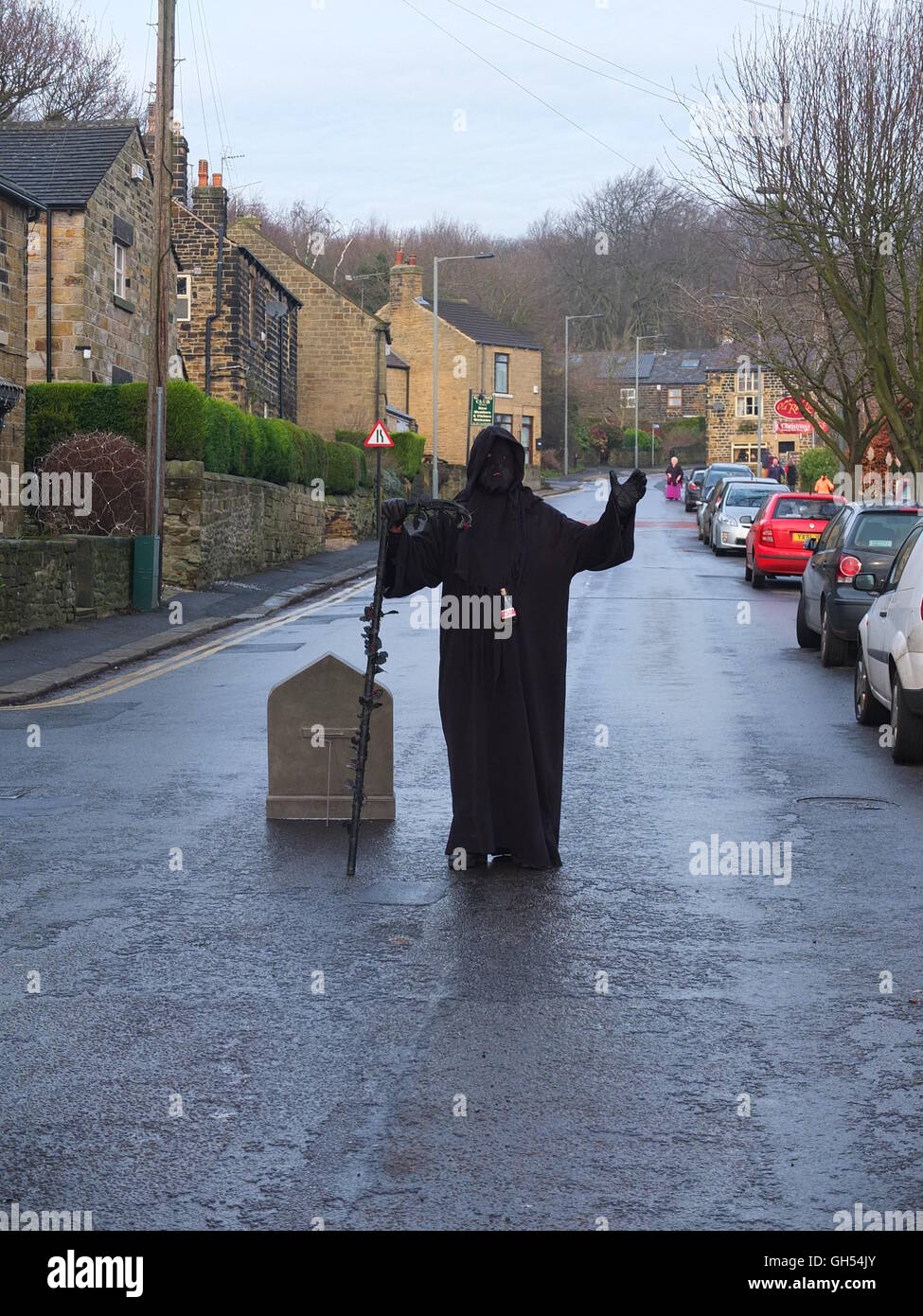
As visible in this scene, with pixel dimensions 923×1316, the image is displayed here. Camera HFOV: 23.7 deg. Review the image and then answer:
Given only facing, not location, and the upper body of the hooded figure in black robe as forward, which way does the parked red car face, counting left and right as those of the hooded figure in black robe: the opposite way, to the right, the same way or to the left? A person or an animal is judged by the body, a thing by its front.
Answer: the opposite way

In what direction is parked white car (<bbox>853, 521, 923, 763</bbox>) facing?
away from the camera

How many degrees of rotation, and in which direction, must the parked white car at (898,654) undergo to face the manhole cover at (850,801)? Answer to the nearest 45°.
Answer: approximately 180°

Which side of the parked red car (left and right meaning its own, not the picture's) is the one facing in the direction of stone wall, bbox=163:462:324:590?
left

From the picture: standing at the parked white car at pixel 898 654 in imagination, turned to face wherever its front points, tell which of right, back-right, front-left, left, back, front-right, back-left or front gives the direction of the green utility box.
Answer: front-left

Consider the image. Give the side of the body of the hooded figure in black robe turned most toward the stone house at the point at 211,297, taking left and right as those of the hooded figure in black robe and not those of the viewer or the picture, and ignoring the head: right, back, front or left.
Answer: back

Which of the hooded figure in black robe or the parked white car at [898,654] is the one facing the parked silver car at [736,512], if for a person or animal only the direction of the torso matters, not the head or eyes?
the parked white car

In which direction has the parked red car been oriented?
away from the camera

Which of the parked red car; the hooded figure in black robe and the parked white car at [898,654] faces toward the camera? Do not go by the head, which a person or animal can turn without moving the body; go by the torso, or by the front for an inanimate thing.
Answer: the hooded figure in black robe
